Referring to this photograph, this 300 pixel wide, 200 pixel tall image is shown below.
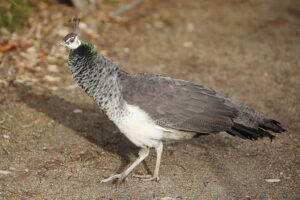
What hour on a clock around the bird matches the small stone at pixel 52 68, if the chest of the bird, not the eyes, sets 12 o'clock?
The small stone is roughly at 2 o'clock from the bird.

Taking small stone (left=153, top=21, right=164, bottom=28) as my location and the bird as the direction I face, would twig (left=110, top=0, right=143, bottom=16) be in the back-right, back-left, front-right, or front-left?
back-right

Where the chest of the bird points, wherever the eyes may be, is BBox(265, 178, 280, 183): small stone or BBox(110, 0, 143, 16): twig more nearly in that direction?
the twig

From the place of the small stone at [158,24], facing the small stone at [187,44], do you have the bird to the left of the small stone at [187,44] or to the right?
right

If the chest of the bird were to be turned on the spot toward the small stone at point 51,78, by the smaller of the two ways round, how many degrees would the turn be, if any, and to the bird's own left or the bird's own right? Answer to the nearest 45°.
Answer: approximately 45° to the bird's own right

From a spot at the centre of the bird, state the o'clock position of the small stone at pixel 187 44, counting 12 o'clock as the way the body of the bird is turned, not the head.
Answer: The small stone is roughly at 3 o'clock from the bird.

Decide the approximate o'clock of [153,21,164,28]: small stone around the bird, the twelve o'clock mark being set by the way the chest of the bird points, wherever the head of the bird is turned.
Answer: The small stone is roughly at 3 o'clock from the bird.

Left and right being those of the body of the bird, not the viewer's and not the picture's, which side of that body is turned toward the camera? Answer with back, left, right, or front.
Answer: left

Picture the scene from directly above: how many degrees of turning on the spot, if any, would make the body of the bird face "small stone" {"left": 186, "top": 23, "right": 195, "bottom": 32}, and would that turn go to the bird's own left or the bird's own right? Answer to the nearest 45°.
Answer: approximately 90° to the bird's own right
